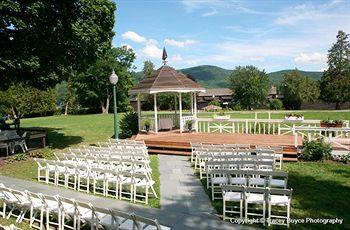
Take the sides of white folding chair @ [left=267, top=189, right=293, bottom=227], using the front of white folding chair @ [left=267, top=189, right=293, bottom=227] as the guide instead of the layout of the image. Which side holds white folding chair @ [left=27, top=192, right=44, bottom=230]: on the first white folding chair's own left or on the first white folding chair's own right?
on the first white folding chair's own left

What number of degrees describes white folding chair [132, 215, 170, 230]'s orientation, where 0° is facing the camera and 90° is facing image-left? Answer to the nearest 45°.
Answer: approximately 225°

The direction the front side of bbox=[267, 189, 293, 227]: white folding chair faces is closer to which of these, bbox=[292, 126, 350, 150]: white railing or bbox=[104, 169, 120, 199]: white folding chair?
the white railing

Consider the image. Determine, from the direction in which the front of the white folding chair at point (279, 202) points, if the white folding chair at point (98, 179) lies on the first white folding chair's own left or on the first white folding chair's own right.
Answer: on the first white folding chair's own left

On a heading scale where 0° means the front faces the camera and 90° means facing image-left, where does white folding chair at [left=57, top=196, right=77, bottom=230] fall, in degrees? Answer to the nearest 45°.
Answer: approximately 225°

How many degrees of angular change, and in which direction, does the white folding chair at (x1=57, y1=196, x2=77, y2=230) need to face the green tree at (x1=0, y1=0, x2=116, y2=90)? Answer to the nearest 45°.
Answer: approximately 45° to its left

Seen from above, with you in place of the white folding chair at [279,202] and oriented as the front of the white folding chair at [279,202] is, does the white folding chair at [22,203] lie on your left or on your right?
on your left

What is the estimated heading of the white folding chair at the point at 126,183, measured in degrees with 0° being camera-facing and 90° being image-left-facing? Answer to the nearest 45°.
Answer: approximately 225°

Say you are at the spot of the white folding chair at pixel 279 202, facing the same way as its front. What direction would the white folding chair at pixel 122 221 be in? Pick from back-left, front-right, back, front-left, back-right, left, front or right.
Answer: back-left

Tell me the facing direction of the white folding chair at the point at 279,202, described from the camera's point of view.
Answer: facing away from the viewer

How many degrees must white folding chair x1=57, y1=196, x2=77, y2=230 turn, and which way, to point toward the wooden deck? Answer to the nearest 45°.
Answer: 0° — it already faces it
